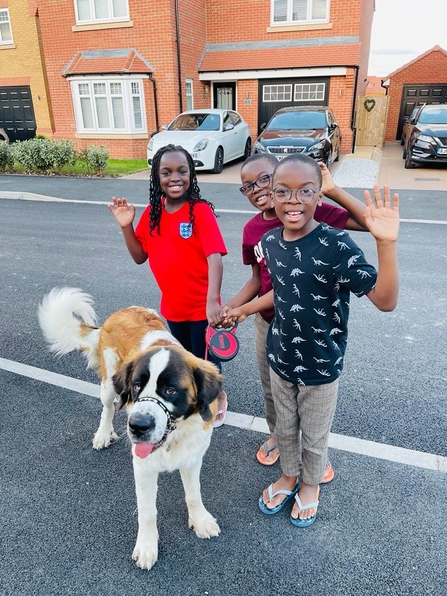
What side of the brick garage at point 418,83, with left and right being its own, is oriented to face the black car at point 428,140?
front

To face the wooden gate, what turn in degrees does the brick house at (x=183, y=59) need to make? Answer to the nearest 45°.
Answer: approximately 90° to its left

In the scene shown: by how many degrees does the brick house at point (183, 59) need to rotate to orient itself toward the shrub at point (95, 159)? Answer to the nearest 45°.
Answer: approximately 45° to its right

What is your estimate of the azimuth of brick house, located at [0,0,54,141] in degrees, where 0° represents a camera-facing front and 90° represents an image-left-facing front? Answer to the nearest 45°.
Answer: approximately 0°

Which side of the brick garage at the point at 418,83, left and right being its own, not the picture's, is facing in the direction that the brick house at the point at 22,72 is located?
right

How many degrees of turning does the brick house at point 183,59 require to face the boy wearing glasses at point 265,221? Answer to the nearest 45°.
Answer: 0° — it already faces them

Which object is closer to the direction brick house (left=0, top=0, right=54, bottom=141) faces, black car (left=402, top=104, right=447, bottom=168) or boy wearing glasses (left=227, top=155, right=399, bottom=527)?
the boy wearing glasses

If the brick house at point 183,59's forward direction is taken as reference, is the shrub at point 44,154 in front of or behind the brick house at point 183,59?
in front

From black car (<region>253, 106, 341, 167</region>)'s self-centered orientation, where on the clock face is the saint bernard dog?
The saint bernard dog is roughly at 12 o'clock from the black car.

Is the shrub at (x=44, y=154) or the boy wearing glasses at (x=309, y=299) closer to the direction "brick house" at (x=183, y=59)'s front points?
the boy wearing glasses

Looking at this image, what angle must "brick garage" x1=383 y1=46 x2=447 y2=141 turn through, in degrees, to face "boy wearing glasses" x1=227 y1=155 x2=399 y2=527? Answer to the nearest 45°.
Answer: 0° — it already faces them

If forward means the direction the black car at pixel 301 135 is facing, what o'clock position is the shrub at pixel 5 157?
The shrub is roughly at 3 o'clock from the black car.
